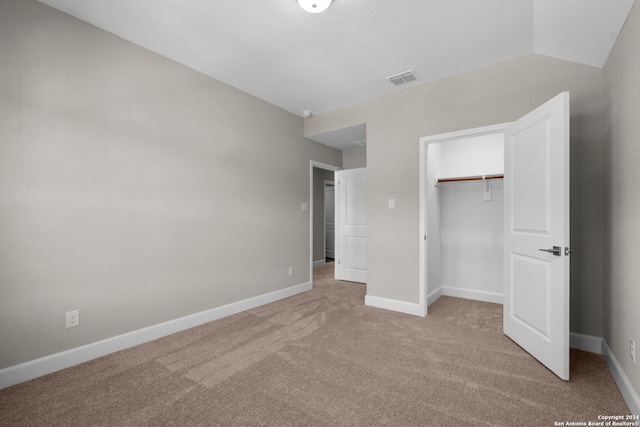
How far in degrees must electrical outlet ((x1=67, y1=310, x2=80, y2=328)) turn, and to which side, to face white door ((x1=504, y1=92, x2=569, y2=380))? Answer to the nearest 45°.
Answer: approximately 45° to its left

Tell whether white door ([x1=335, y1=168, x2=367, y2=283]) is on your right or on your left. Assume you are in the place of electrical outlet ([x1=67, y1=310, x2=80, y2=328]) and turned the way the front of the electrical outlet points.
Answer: on your left

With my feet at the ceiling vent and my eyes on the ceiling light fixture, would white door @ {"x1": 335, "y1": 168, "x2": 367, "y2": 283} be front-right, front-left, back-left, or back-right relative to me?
back-right

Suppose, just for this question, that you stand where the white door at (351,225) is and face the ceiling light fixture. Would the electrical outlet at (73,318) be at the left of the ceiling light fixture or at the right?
right

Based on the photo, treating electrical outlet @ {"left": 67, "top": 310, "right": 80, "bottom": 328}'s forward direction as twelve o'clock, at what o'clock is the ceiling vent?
The ceiling vent is roughly at 10 o'clock from the electrical outlet.
